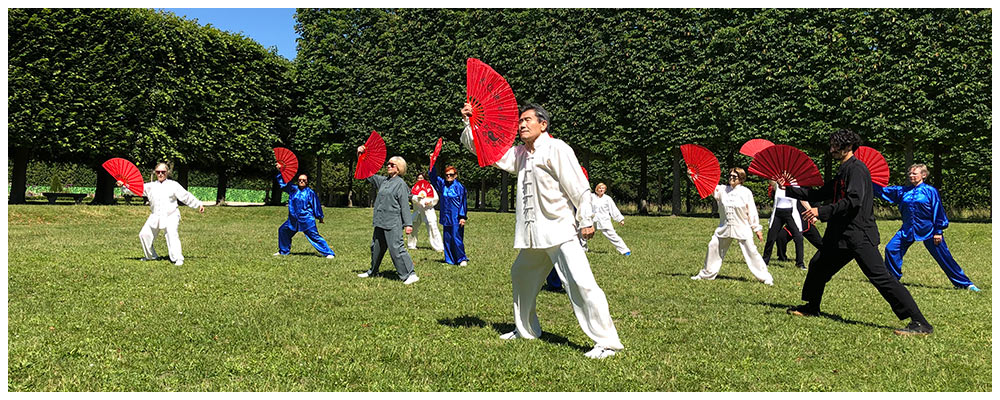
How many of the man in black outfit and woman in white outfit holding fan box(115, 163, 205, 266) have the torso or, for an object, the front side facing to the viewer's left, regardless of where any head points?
1

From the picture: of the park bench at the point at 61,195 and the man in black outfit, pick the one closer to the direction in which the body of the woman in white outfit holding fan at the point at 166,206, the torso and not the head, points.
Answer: the man in black outfit

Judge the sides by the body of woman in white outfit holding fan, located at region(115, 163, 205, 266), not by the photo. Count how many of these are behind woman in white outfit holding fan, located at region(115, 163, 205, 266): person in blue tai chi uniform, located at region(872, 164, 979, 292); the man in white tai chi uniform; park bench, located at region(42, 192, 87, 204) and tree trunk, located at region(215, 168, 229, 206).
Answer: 2

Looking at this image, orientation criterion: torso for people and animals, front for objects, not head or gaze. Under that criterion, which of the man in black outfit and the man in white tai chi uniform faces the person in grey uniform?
the man in black outfit

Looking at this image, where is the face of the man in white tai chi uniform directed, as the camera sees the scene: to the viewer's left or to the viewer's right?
to the viewer's left

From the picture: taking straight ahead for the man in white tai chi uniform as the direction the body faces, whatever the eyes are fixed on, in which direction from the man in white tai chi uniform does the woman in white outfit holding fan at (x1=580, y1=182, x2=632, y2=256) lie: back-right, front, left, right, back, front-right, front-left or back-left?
back-right

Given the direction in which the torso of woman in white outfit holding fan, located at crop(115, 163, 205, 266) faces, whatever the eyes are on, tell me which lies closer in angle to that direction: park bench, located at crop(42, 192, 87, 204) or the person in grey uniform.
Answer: the person in grey uniform

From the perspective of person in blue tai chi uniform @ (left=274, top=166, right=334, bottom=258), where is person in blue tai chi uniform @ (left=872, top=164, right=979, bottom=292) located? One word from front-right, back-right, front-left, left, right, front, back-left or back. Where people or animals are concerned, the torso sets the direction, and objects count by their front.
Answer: left

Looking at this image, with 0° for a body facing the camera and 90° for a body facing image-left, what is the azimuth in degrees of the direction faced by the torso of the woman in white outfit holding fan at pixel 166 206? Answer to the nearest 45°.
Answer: approximately 0°

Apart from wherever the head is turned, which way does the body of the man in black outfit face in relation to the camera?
to the viewer's left

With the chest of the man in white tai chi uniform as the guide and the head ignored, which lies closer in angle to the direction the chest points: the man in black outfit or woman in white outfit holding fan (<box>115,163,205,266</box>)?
the woman in white outfit holding fan

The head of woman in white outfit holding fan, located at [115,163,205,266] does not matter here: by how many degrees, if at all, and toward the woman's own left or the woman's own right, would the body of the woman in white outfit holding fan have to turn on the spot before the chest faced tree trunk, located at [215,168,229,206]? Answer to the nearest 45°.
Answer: approximately 180°

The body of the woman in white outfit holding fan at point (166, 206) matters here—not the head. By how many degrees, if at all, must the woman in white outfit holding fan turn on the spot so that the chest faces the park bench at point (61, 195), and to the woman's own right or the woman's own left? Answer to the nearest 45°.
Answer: approximately 180°

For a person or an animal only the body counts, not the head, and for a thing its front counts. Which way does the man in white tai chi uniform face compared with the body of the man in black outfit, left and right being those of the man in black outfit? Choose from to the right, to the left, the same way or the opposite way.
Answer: to the left
